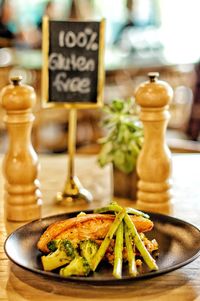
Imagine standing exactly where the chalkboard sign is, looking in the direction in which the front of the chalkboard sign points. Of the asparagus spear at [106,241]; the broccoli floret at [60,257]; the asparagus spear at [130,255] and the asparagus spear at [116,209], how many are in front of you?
4

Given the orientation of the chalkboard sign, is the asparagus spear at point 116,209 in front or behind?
in front

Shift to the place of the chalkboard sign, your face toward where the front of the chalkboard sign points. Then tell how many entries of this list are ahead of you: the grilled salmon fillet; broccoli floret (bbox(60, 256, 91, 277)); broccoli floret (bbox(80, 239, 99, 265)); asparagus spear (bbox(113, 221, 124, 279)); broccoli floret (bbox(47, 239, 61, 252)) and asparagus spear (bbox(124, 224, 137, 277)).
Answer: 6

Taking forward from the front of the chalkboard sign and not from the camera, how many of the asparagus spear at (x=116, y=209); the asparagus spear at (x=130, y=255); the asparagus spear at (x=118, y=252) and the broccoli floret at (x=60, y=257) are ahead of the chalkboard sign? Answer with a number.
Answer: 4

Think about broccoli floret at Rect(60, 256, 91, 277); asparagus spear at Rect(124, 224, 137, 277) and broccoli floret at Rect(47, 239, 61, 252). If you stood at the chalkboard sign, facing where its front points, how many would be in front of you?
3

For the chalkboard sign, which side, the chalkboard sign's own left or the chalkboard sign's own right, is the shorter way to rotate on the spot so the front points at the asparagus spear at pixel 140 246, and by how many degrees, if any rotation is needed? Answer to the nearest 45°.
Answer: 0° — it already faces it

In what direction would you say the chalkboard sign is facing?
toward the camera

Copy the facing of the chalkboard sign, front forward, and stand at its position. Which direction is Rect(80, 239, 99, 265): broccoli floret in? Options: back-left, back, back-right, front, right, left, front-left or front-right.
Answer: front

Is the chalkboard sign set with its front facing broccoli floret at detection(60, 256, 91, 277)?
yes

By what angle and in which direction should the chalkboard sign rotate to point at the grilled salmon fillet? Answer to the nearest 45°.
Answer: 0° — it already faces it

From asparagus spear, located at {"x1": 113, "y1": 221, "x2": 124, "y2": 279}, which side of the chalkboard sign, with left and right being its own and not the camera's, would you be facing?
front

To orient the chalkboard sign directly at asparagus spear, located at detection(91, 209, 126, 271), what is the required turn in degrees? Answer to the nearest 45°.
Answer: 0° — it already faces it
